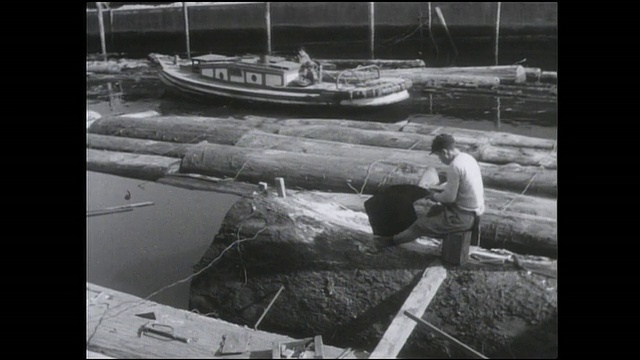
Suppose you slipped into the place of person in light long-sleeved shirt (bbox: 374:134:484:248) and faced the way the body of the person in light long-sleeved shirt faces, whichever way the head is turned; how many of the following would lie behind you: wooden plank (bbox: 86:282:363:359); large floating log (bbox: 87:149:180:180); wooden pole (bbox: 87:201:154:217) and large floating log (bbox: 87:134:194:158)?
0

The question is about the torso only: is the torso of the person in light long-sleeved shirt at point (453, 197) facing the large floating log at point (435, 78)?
no

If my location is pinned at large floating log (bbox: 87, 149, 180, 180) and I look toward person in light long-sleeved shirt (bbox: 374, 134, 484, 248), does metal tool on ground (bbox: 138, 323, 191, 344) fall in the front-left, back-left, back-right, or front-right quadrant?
front-right

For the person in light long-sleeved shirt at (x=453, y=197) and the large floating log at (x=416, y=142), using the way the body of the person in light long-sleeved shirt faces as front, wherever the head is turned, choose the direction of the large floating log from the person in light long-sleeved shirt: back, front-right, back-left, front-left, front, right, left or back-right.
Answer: right

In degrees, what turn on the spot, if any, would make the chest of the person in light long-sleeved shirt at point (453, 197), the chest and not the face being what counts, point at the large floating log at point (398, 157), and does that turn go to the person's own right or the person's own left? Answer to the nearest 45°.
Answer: approximately 90° to the person's own right

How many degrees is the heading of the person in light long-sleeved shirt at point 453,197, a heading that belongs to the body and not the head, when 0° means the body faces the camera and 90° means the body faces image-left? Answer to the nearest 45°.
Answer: approximately 90°

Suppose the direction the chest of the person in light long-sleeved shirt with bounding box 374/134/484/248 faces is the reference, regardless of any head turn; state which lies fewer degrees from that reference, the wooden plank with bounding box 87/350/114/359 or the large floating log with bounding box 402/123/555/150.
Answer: the wooden plank

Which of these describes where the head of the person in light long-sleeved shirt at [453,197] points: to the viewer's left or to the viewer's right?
to the viewer's left
